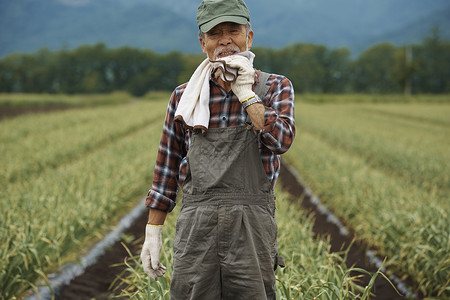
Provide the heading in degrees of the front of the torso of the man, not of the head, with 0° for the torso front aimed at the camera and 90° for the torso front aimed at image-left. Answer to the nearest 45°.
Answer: approximately 0°
